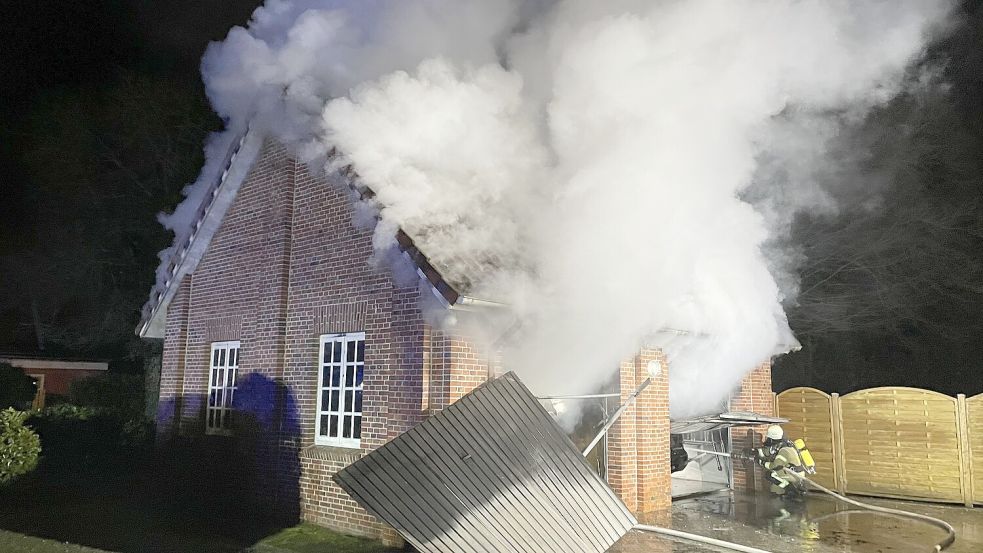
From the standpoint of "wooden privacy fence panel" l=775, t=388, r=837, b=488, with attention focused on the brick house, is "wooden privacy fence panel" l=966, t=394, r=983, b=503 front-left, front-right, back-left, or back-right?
back-left

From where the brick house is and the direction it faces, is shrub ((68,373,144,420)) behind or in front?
behind

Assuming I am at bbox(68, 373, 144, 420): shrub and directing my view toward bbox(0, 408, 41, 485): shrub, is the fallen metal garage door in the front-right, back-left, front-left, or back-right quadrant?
front-left

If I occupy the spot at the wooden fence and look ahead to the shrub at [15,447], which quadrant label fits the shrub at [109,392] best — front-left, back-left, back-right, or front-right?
front-right

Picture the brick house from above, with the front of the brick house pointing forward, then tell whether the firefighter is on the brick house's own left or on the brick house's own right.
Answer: on the brick house's own left
